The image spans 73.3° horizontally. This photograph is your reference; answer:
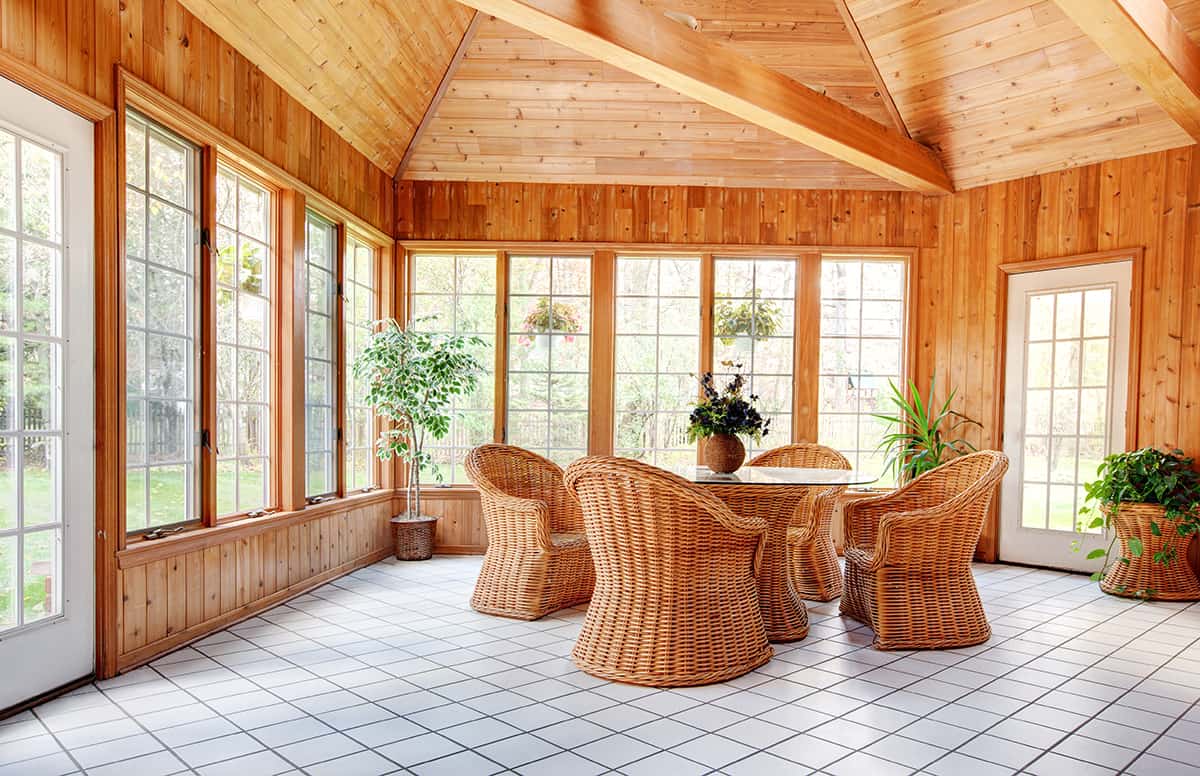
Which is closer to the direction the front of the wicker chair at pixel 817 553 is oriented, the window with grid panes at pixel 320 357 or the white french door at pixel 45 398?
the white french door

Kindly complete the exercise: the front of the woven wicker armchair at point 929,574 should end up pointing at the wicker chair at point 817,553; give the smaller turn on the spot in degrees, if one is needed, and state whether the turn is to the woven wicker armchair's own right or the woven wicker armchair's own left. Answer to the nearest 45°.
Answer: approximately 45° to the woven wicker armchair's own right

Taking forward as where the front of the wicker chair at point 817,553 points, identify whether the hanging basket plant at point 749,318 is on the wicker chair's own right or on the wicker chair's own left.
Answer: on the wicker chair's own right

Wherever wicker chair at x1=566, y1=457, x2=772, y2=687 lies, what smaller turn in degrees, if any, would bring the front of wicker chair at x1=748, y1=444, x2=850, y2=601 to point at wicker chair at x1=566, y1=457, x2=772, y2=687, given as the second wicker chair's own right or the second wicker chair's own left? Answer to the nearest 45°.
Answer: approximately 45° to the second wicker chair's own left

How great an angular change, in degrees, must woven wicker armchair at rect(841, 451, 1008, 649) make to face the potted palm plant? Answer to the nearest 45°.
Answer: approximately 90° to its right

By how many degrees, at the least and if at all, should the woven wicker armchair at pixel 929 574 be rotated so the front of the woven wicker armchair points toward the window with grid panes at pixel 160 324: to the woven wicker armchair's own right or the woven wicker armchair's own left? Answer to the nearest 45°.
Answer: approximately 45° to the woven wicker armchair's own left

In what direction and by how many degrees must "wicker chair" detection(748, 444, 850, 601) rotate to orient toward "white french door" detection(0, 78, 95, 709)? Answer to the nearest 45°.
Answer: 0° — it already faces it

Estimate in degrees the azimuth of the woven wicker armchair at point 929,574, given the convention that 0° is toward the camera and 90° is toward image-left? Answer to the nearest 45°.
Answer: approximately 90°

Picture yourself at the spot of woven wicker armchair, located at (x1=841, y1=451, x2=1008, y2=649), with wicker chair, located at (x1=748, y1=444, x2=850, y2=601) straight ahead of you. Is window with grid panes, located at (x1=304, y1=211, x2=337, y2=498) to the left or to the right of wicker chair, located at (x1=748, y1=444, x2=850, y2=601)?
left

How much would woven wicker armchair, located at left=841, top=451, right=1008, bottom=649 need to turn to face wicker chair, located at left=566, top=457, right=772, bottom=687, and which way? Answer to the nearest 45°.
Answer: approximately 45° to its left

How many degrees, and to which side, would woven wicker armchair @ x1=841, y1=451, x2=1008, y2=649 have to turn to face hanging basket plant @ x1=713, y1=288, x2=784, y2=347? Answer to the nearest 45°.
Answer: approximately 45° to its right

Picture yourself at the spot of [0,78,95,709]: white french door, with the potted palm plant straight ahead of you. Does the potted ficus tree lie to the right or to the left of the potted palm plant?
left
